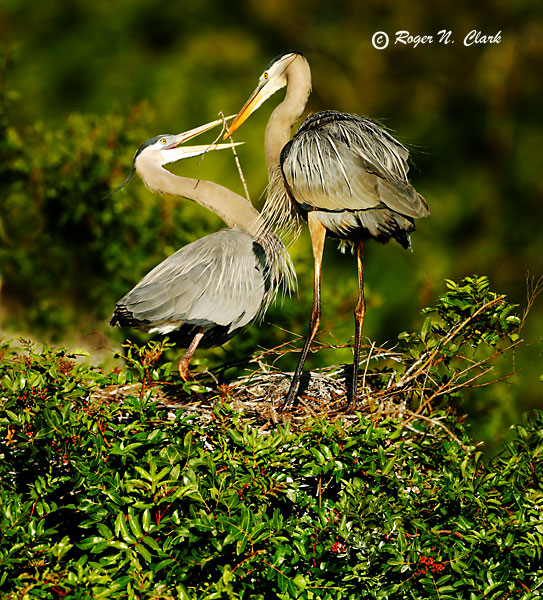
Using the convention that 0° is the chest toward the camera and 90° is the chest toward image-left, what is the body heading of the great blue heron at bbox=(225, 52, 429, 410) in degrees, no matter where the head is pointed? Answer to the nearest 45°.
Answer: approximately 90°

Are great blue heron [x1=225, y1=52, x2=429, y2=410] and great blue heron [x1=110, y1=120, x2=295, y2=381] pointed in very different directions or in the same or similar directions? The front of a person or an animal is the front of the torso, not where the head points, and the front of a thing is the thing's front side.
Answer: very different directions

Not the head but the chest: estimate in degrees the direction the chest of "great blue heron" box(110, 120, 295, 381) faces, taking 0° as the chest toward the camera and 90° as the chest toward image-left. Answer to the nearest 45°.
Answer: approximately 270°

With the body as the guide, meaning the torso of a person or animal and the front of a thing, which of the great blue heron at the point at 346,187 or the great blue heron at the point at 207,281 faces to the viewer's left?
the great blue heron at the point at 346,187

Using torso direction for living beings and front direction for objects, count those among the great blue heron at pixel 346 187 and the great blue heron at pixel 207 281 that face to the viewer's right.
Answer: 1

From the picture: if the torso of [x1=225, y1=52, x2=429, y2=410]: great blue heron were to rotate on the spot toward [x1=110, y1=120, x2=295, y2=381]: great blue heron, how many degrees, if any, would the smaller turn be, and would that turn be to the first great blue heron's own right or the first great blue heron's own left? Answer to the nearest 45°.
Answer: approximately 45° to the first great blue heron's own right

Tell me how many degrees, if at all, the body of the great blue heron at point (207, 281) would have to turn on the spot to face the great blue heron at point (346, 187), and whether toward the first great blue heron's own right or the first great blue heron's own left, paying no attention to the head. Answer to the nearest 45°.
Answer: approximately 45° to the first great blue heron's own right
